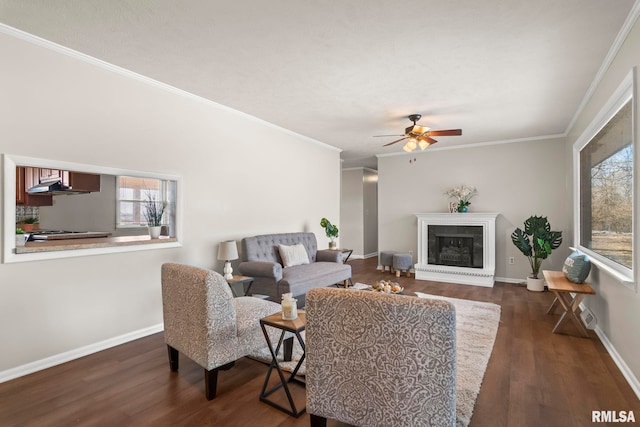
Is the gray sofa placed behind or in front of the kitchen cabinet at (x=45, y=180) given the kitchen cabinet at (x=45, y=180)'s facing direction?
in front

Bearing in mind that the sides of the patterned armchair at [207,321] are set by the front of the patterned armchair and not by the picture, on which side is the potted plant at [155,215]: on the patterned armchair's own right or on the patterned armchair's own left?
on the patterned armchair's own left

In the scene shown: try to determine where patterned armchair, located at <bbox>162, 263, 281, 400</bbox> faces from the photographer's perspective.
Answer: facing away from the viewer and to the right of the viewer

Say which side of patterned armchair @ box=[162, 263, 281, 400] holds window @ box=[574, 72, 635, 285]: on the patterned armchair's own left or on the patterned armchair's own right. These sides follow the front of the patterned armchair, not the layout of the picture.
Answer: on the patterned armchair's own right

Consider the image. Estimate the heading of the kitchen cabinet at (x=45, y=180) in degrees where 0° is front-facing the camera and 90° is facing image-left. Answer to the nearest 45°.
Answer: approximately 315°

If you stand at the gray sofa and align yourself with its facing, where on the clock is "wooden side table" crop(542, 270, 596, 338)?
The wooden side table is roughly at 11 o'clock from the gray sofa.

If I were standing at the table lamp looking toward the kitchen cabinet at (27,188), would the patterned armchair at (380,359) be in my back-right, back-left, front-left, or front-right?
back-left

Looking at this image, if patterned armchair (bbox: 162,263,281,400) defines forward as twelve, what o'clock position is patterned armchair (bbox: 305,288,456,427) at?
patterned armchair (bbox: 305,288,456,427) is roughly at 3 o'clock from patterned armchair (bbox: 162,263,281,400).
